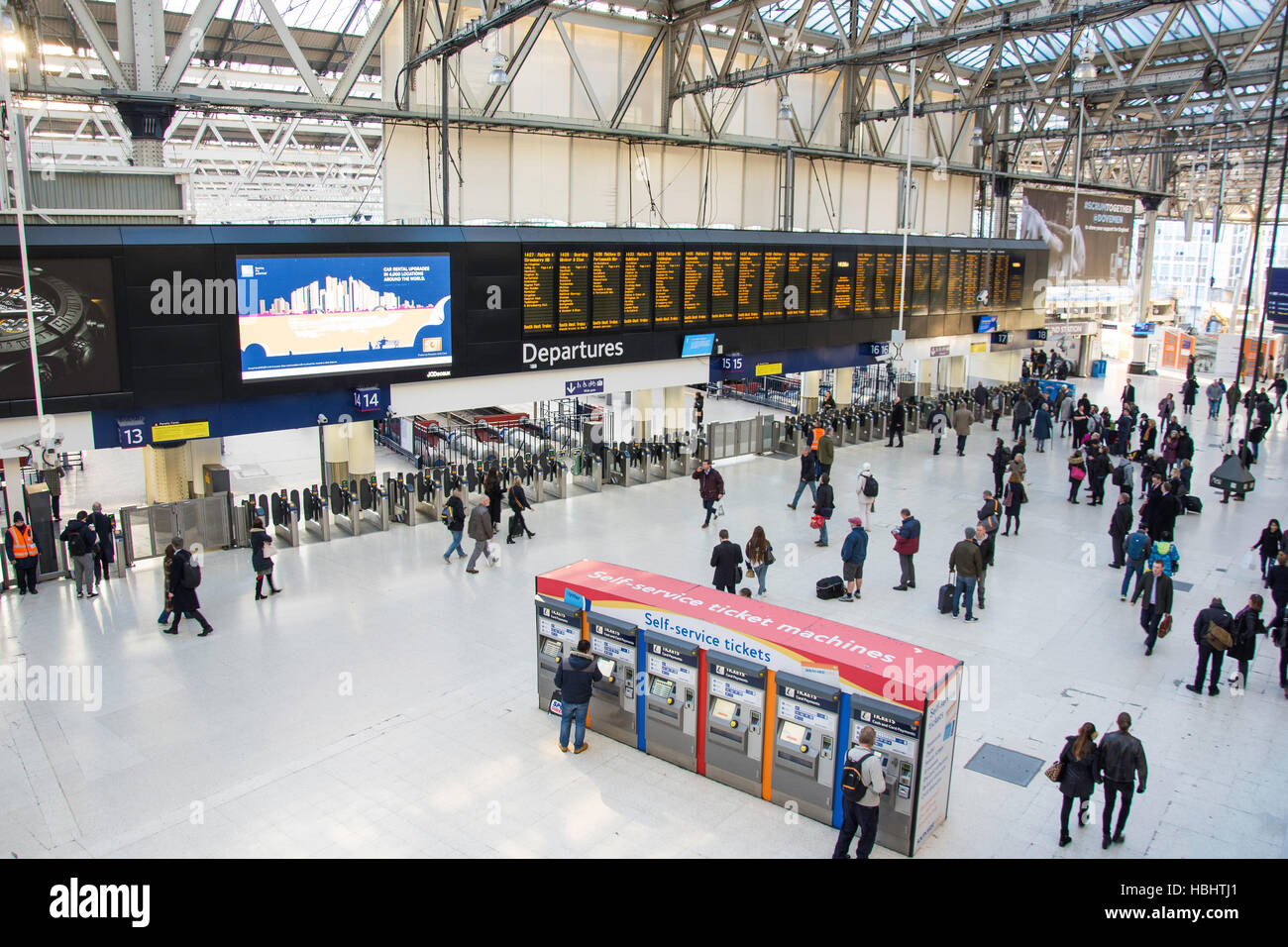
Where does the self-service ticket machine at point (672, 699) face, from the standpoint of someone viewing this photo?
facing the viewer and to the left of the viewer

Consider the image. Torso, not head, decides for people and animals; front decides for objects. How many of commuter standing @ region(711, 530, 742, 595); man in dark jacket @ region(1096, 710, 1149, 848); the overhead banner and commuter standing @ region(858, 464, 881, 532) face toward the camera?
1

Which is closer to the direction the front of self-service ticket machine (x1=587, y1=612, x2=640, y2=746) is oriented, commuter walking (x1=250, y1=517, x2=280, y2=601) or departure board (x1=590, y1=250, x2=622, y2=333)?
the commuter walking

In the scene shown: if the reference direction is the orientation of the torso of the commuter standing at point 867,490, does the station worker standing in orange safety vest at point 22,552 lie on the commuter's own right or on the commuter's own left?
on the commuter's own left

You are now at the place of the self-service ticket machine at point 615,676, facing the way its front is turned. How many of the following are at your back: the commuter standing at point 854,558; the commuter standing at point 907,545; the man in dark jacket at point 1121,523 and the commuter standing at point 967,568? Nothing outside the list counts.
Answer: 4

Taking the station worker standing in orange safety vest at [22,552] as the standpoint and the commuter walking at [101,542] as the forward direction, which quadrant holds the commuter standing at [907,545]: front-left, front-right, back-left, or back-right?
front-right

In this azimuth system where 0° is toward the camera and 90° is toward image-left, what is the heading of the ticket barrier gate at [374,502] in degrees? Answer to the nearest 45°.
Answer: approximately 315°

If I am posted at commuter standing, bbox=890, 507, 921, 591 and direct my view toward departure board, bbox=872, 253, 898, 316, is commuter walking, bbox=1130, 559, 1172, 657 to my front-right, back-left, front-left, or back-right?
back-right

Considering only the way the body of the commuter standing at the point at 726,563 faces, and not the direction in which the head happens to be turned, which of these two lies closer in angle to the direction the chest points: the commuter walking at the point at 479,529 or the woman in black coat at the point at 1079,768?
the commuter walking

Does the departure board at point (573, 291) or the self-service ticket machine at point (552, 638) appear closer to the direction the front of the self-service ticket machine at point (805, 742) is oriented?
the self-service ticket machine

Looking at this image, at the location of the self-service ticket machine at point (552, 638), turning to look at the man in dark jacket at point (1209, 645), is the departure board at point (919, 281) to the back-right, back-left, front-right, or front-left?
front-left

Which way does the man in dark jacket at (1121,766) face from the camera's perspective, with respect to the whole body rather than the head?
away from the camera
